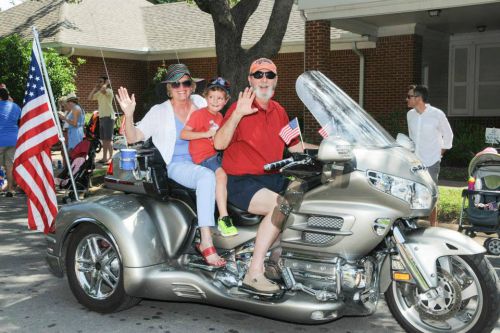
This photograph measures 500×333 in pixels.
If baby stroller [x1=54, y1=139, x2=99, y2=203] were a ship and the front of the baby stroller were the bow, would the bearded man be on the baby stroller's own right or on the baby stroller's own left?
on the baby stroller's own left

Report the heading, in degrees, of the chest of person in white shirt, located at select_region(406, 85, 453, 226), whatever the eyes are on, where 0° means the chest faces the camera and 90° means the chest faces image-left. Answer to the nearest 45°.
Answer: approximately 45°

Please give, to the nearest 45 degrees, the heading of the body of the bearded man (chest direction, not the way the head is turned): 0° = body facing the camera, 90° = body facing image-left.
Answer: approximately 315°

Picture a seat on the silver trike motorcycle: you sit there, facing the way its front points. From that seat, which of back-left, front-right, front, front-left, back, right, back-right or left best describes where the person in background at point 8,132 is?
back
